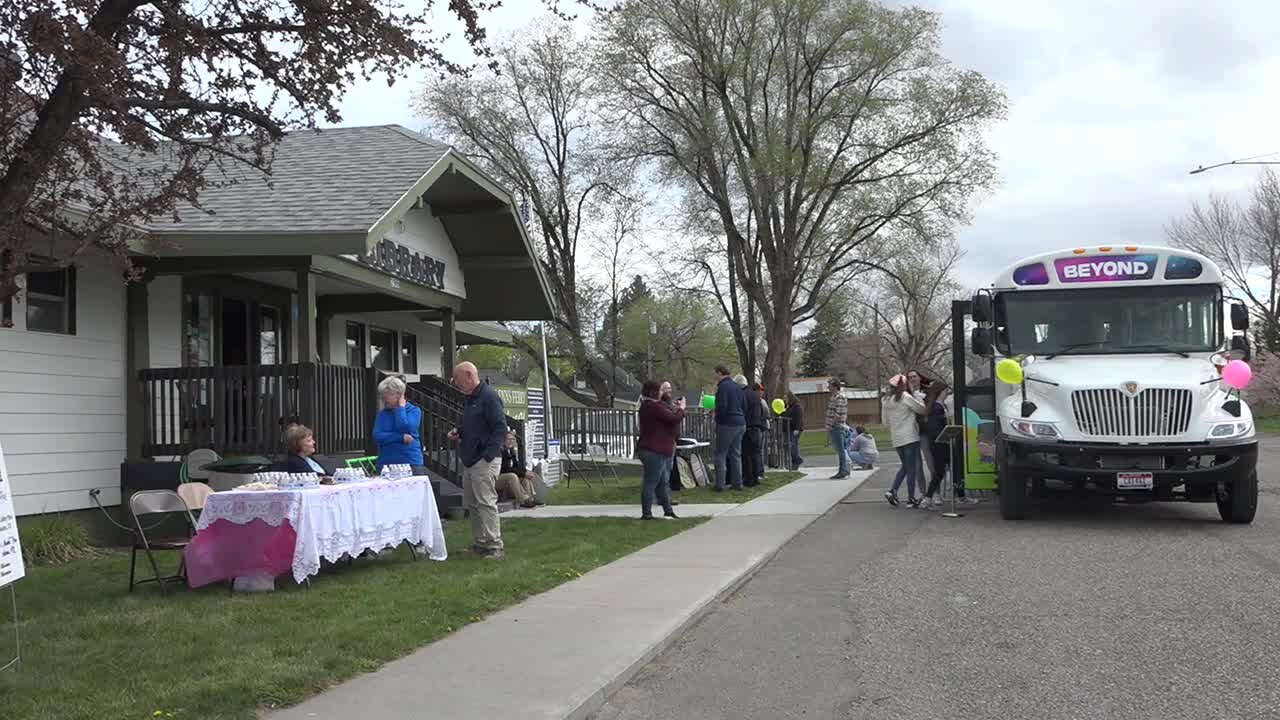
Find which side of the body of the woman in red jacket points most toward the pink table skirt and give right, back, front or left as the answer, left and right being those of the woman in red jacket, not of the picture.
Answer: back

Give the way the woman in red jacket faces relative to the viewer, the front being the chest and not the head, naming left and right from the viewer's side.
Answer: facing away from the viewer and to the right of the viewer

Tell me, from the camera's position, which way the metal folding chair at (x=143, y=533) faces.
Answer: facing away from the viewer and to the right of the viewer

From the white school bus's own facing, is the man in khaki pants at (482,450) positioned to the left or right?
on its right

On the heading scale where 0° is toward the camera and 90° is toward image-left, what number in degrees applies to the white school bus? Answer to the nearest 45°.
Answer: approximately 0°

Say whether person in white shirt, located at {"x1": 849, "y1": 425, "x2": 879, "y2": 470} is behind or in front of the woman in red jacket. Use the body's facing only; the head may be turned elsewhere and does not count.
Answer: in front

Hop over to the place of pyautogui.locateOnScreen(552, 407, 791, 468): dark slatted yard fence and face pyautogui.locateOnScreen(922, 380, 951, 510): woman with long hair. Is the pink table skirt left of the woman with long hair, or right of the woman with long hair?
right
